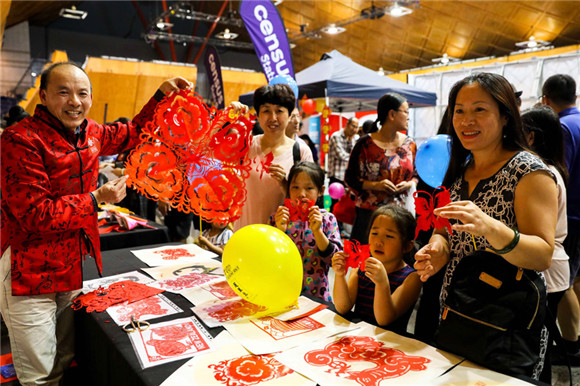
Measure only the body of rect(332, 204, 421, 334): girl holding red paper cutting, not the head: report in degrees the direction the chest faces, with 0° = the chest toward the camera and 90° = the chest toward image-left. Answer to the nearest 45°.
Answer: approximately 45°

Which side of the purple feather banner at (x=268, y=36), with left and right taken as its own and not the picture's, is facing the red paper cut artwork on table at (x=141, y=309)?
front

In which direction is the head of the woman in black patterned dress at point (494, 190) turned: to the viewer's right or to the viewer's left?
to the viewer's left

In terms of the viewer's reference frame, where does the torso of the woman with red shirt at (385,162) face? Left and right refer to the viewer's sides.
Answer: facing the viewer and to the right of the viewer

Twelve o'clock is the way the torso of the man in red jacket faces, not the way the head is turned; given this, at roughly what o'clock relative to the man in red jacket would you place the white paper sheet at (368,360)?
The white paper sheet is roughly at 12 o'clock from the man in red jacket.

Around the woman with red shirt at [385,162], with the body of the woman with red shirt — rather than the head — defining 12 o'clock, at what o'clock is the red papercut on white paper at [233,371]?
The red papercut on white paper is roughly at 2 o'clock from the woman with red shirt.

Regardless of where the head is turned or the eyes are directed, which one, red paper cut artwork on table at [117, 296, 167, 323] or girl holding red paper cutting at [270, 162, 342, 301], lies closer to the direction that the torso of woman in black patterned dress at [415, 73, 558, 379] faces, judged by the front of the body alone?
the red paper cut artwork on table

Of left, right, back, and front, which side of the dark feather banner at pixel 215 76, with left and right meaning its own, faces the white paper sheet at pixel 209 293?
front

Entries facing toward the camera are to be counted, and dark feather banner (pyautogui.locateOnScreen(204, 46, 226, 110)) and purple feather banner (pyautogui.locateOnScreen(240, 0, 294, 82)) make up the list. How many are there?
2

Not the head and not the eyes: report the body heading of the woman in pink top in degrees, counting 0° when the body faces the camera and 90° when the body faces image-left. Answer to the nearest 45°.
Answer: approximately 0°

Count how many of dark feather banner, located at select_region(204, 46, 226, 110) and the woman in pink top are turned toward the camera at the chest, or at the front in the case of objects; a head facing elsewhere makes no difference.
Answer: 2

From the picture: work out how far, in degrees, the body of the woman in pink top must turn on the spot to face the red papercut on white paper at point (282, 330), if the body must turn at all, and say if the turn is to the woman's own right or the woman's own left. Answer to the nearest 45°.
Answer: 0° — they already face it

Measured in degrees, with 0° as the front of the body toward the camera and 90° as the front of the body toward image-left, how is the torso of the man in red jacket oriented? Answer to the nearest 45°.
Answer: approximately 315°
